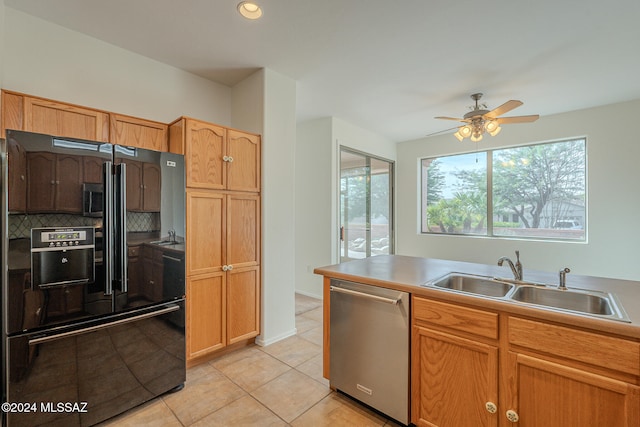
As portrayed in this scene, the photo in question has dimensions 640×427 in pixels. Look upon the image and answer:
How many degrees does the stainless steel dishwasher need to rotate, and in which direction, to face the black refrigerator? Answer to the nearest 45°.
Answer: approximately 45° to its right

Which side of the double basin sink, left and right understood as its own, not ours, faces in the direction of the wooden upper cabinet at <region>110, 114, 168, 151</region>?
right

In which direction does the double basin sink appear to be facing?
toward the camera

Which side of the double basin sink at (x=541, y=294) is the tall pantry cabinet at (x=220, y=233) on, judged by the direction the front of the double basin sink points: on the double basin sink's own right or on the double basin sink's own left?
on the double basin sink's own right

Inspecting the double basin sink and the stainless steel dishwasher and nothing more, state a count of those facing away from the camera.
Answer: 0

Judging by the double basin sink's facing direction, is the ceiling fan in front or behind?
behind

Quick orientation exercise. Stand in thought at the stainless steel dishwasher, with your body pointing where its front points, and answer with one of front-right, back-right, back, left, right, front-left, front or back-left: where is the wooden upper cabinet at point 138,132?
front-right

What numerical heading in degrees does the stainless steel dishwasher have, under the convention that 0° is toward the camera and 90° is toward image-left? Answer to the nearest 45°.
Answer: approximately 45°

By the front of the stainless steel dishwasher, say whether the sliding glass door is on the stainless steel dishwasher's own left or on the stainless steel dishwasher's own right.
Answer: on the stainless steel dishwasher's own right
